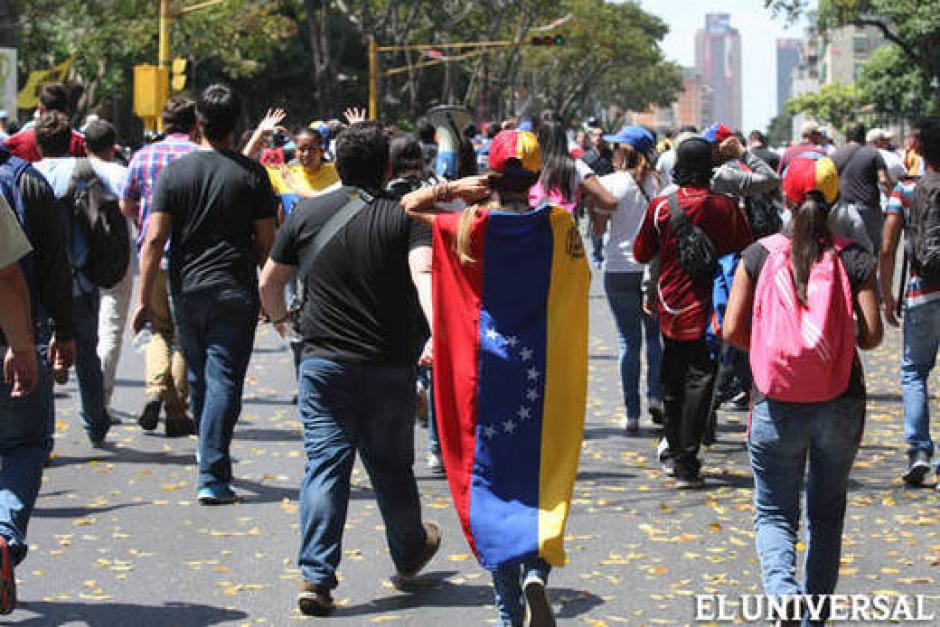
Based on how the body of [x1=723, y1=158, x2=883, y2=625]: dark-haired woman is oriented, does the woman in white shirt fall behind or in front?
in front

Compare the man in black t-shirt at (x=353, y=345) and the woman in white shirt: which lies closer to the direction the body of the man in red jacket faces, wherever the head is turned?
the woman in white shirt

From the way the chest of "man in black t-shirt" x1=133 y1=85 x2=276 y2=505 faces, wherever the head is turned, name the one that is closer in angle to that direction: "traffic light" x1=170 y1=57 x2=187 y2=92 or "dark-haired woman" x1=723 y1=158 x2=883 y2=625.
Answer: the traffic light

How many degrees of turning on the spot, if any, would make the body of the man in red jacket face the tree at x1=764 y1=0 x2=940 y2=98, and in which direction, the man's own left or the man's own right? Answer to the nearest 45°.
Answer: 0° — they already face it

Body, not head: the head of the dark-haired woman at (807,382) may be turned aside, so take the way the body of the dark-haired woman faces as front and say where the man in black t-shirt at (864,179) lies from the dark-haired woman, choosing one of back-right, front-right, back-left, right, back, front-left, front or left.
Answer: front

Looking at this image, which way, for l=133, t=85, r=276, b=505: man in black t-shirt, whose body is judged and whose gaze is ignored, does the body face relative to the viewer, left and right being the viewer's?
facing away from the viewer

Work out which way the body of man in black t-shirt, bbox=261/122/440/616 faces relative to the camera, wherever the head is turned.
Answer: away from the camera

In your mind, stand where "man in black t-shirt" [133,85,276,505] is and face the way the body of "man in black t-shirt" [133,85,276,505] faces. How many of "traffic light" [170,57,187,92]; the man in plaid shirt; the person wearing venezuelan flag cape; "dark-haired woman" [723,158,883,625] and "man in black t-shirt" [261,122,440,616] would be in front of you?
2

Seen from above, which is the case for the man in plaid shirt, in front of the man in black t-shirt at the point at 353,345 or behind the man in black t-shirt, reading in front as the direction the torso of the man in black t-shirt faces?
in front

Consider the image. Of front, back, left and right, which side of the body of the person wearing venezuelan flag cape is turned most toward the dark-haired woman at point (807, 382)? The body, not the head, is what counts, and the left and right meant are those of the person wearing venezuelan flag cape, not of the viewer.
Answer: right

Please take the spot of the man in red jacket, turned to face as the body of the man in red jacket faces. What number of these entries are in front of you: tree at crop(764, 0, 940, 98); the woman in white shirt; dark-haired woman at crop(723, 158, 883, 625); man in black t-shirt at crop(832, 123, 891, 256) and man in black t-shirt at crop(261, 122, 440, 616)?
3

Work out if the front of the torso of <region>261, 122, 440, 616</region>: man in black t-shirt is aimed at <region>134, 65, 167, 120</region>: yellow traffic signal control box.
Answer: yes

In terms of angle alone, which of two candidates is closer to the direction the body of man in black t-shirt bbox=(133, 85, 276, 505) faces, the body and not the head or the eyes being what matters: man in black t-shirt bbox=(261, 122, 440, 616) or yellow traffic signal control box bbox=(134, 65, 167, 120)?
the yellow traffic signal control box

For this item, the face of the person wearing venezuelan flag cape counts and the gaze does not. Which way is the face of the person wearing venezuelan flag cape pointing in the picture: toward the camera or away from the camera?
away from the camera

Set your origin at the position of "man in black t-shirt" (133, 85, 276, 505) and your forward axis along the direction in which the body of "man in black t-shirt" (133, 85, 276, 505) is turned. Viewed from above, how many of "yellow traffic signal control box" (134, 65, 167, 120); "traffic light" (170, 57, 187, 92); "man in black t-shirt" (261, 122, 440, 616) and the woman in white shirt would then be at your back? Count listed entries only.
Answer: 1

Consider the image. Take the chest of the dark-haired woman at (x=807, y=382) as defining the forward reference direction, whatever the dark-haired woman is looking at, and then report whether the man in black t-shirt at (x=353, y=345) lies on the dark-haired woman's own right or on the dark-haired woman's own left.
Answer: on the dark-haired woman's own left

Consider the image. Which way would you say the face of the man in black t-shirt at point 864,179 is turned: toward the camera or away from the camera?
away from the camera
